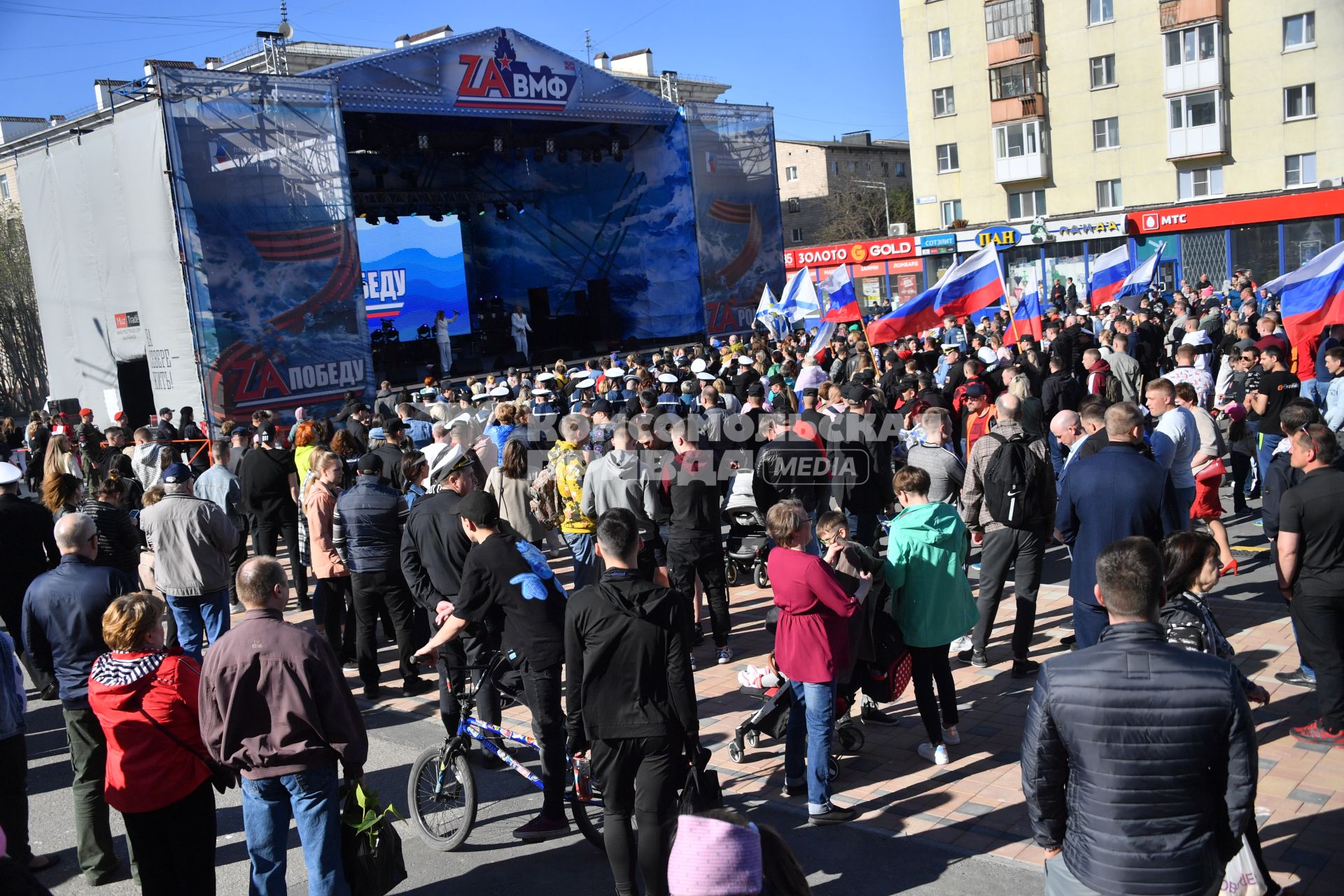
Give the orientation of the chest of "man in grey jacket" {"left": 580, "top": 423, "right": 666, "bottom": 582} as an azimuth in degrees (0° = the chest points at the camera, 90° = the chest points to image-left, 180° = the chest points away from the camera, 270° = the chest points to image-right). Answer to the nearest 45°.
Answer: approximately 180°

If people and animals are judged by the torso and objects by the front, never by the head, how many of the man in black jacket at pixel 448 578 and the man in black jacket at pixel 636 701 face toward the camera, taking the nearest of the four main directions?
0

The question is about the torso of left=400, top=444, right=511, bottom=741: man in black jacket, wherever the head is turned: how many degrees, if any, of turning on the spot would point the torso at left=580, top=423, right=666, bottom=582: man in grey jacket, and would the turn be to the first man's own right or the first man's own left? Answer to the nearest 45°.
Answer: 0° — they already face them

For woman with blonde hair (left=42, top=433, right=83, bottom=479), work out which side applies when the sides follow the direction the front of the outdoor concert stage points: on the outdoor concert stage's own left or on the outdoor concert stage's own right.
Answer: on the outdoor concert stage's own right

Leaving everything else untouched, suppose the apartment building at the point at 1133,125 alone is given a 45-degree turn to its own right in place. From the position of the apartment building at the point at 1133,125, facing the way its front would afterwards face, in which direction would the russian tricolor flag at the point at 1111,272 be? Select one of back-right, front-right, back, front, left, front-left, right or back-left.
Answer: left

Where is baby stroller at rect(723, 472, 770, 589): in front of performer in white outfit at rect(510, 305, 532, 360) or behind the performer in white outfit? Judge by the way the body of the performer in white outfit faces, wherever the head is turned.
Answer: in front

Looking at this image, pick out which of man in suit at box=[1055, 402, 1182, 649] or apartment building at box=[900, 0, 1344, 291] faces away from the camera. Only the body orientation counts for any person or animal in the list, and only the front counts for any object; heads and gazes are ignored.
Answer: the man in suit

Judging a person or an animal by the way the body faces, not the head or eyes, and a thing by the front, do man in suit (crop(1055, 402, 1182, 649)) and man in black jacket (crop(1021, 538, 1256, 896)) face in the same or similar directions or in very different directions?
same or similar directions

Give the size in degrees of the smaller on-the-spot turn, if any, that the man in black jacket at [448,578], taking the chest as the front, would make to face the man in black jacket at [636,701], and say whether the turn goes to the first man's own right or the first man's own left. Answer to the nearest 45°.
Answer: approximately 135° to the first man's own right

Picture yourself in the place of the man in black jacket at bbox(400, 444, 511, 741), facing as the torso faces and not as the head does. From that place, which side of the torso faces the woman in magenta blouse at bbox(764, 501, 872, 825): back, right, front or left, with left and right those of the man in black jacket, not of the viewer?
right

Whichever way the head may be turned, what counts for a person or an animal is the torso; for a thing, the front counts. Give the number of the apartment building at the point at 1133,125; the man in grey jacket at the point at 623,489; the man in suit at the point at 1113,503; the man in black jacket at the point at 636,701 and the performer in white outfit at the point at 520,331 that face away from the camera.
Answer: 3

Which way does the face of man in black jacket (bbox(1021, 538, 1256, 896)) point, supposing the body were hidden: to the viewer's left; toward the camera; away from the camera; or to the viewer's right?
away from the camera

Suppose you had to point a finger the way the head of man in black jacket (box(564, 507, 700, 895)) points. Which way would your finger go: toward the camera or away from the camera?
away from the camera

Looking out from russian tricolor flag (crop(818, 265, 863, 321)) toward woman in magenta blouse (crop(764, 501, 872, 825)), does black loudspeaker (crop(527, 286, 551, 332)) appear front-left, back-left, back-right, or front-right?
back-right

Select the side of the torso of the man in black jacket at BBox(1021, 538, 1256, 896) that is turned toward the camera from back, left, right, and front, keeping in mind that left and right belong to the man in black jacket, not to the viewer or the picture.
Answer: back

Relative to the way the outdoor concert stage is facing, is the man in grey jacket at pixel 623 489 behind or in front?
in front
